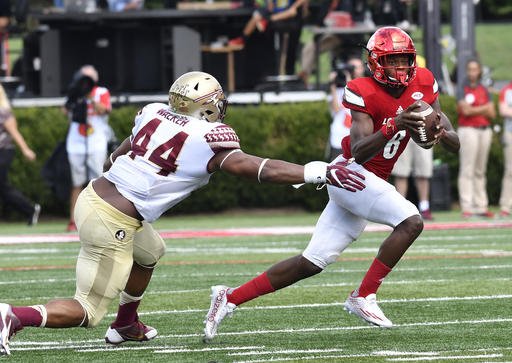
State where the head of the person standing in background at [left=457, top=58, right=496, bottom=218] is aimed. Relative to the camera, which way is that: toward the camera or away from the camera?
toward the camera

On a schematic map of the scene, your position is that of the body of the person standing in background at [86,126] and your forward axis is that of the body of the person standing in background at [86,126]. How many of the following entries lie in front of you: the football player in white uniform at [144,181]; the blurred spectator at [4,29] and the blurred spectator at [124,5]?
1

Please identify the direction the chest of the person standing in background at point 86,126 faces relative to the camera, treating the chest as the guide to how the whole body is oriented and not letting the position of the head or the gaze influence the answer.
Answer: toward the camera

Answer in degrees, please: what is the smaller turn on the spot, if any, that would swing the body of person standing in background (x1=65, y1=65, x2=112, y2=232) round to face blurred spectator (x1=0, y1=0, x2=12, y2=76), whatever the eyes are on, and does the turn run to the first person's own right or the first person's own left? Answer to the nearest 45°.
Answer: approximately 180°

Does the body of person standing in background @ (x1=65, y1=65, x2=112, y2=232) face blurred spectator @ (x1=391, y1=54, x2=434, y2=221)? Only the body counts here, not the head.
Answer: no

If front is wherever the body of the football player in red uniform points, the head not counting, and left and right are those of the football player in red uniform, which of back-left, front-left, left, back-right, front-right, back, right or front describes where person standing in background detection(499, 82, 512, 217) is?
back-left

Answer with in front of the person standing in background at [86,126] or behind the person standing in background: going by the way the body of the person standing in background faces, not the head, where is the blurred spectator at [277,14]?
behind

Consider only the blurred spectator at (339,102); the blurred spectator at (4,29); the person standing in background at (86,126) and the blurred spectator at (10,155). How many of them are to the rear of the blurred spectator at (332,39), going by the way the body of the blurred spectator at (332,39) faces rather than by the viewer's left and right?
0

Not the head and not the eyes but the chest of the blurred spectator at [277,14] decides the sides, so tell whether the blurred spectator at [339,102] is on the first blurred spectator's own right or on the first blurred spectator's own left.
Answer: on the first blurred spectator's own left

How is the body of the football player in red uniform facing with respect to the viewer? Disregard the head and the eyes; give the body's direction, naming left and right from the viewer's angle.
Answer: facing the viewer and to the right of the viewer

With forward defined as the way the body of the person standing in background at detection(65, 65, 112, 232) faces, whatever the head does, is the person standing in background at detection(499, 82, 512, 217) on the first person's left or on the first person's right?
on the first person's left

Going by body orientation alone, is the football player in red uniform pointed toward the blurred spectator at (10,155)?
no

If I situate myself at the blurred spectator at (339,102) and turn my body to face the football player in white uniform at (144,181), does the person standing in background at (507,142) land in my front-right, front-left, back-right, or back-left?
back-left

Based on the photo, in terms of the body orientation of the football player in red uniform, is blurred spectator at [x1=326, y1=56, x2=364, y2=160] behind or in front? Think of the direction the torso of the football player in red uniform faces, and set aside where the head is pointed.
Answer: behind

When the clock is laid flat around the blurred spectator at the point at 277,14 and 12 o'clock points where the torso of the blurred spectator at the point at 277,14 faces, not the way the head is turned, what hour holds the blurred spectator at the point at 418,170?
the blurred spectator at the point at 418,170 is roughly at 10 o'clock from the blurred spectator at the point at 277,14.

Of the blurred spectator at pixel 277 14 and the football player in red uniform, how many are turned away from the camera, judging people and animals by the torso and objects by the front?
0

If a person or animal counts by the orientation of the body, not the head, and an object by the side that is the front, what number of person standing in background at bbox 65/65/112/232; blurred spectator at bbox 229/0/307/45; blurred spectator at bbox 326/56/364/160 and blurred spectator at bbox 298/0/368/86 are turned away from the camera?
0

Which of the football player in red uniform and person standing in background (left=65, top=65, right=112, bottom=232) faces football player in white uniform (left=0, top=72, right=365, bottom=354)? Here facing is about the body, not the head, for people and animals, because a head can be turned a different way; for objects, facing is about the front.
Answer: the person standing in background

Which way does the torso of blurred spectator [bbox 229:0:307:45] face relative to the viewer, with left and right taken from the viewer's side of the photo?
facing the viewer and to the left of the viewer
